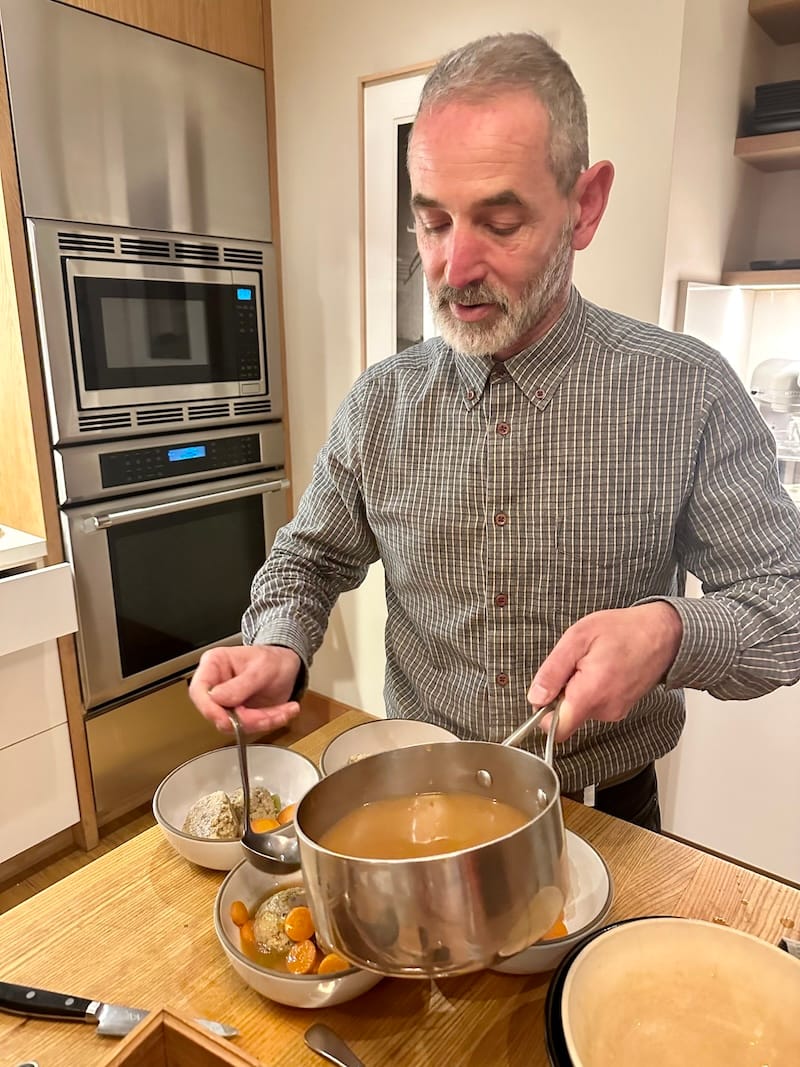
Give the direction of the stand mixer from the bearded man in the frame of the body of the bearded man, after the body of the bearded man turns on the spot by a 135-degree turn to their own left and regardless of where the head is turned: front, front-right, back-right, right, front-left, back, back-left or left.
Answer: front

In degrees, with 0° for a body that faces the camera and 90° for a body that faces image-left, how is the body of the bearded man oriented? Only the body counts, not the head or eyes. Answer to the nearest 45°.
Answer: approximately 0°

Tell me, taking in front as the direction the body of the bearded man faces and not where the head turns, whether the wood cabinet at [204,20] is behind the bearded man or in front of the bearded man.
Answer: behind

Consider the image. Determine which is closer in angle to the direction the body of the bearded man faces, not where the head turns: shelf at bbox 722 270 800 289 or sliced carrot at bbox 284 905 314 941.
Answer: the sliced carrot

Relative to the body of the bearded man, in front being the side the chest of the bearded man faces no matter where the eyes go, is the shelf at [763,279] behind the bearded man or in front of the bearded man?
behind
